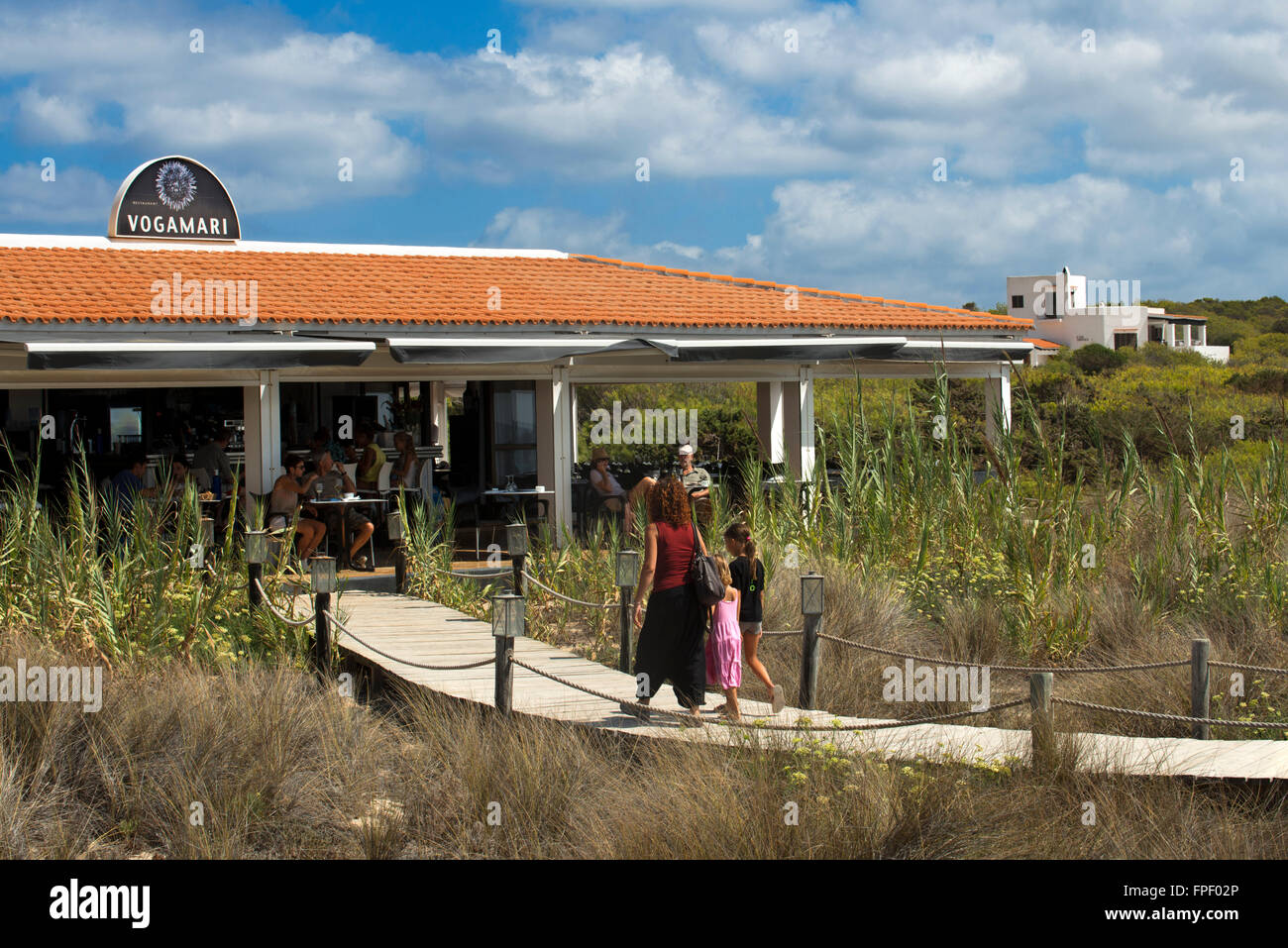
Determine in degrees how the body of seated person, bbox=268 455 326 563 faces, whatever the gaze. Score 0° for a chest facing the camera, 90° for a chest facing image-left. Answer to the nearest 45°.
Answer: approximately 270°

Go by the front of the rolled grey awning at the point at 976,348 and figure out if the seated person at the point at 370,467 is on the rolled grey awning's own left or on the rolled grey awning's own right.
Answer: on the rolled grey awning's own right

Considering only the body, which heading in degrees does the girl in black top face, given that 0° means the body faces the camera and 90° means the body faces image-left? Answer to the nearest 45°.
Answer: approximately 135°

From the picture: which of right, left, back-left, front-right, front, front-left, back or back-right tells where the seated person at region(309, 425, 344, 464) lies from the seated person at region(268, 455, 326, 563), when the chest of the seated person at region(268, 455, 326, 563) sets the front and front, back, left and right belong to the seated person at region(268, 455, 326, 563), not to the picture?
left

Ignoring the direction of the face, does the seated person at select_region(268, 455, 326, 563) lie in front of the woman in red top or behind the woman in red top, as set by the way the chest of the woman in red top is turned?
in front

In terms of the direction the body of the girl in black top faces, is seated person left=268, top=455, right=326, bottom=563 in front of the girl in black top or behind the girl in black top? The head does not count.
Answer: in front

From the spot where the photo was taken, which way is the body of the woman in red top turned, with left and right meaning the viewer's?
facing away from the viewer

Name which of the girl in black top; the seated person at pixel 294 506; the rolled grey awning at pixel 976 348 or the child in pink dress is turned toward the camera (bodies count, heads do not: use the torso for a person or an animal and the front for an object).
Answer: the rolled grey awning

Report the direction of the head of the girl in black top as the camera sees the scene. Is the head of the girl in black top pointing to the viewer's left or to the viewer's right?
to the viewer's left
